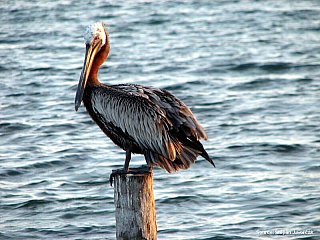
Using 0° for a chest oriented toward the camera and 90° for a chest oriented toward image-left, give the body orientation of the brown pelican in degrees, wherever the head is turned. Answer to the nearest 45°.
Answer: approximately 90°
